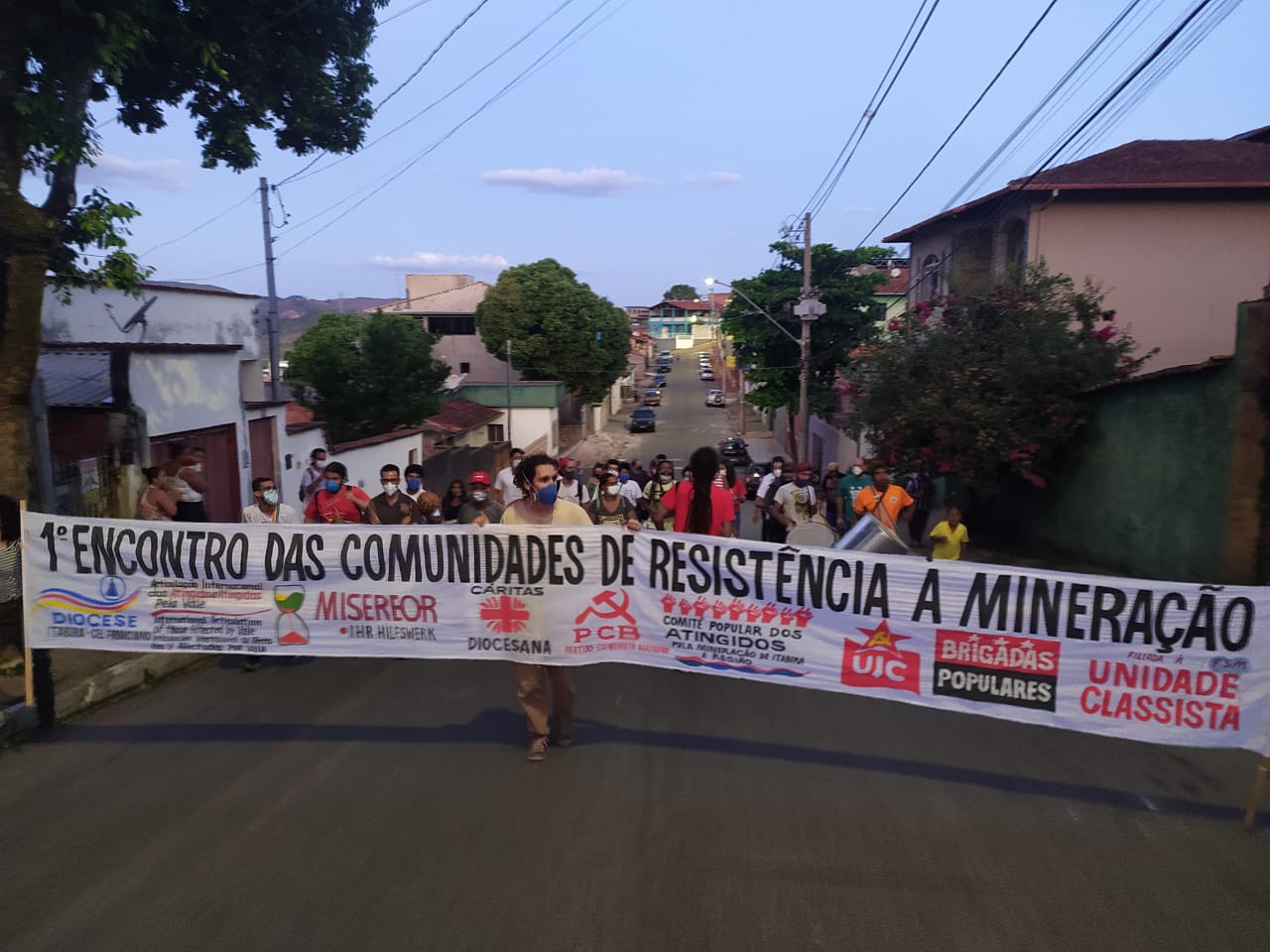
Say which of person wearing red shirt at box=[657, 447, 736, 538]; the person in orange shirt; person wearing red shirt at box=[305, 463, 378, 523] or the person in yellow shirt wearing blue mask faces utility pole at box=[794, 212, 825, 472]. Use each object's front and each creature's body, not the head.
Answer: person wearing red shirt at box=[657, 447, 736, 538]

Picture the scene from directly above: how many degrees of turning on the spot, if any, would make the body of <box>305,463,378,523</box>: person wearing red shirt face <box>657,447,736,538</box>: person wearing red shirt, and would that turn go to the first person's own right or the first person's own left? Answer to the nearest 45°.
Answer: approximately 45° to the first person's own left

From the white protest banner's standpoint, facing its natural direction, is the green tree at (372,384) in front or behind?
behind

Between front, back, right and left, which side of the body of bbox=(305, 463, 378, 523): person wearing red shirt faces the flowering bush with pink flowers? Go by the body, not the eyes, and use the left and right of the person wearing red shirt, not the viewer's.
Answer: left

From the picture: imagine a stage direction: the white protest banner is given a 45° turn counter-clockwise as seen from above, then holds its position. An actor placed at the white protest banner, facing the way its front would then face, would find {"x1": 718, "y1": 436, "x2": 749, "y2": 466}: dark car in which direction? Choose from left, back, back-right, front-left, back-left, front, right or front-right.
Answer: back-left

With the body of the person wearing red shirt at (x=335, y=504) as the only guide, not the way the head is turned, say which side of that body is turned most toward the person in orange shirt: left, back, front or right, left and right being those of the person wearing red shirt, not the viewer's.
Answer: left

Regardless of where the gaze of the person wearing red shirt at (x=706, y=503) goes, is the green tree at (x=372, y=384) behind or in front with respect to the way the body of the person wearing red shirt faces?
in front

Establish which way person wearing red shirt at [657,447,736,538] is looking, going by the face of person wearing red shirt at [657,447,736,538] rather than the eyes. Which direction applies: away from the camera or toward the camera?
away from the camera

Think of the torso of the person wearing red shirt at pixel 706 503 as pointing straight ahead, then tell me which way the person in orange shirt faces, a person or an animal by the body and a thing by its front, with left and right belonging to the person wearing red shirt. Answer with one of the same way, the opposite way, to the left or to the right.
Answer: the opposite way

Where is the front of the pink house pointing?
to the viewer's left

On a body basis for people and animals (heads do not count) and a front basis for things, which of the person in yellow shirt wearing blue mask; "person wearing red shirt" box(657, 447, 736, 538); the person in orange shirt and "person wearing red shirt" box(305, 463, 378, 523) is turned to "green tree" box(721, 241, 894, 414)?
"person wearing red shirt" box(657, 447, 736, 538)

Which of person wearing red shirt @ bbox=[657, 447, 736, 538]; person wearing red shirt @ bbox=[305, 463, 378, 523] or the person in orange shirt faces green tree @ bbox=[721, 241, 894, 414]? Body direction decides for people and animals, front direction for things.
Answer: person wearing red shirt @ bbox=[657, 447, 736, 538]
